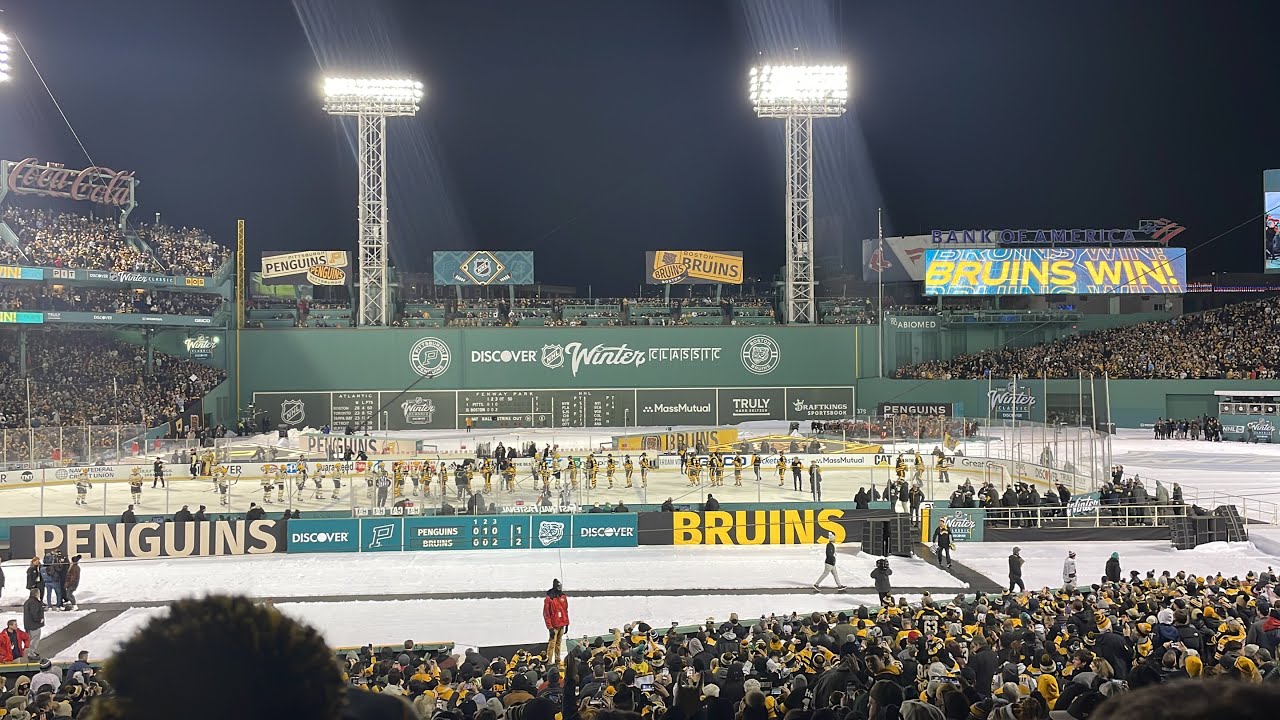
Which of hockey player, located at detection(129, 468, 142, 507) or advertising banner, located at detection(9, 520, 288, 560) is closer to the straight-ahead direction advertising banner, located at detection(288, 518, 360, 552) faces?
the advertising banner

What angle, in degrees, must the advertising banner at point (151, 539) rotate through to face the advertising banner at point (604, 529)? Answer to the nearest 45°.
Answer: approximately 90° to its left

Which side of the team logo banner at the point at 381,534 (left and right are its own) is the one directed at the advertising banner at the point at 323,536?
right

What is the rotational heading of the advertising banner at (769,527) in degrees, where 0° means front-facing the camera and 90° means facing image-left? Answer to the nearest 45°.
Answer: approximately 0°

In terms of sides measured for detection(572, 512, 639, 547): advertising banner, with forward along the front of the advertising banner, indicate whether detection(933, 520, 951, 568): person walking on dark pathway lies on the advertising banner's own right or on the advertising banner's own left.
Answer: on the advertising banner's own left

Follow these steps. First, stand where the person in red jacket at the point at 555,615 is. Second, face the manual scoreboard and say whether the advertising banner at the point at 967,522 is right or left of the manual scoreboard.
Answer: right

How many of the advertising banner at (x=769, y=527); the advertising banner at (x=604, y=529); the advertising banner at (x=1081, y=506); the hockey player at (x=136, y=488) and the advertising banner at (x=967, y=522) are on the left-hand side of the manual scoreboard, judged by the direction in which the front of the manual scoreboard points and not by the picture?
4

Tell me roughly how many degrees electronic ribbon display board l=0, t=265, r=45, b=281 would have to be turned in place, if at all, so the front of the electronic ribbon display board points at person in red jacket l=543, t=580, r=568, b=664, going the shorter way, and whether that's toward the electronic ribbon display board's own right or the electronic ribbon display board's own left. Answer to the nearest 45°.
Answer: approximately 45° to the electronic ribbon display board's own right

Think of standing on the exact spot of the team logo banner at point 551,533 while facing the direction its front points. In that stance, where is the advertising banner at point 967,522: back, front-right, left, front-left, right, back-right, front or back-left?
left

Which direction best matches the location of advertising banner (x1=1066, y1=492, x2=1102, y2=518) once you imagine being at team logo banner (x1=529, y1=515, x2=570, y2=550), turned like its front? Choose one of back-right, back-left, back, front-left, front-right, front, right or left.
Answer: left

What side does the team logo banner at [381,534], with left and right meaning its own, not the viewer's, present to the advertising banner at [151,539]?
right
